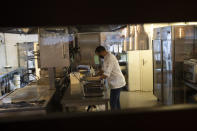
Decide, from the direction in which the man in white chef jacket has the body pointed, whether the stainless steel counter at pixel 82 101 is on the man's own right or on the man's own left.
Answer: on the man's own left

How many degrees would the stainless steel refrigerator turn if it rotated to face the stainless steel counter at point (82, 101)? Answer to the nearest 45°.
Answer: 0° — it already faces it

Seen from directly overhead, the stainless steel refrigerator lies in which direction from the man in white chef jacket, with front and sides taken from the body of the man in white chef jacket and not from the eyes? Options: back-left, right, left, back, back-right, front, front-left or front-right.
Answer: back-right

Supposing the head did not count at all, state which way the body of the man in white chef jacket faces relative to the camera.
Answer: to the viewer's left

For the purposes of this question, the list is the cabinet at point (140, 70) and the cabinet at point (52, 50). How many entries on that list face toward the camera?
2

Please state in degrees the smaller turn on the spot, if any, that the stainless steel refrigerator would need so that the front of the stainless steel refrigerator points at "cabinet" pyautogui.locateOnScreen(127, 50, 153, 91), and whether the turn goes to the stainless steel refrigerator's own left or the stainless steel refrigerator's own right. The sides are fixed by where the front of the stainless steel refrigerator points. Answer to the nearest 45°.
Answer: approximately 90° to the stainless steel refrigerator's own right

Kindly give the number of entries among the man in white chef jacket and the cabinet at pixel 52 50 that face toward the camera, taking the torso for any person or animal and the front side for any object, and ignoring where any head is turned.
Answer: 1

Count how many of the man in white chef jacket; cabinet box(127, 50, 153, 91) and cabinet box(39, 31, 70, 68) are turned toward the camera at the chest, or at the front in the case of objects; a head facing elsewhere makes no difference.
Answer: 2

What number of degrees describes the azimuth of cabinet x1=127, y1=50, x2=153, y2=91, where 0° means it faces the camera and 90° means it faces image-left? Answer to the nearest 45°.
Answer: approximately 0°

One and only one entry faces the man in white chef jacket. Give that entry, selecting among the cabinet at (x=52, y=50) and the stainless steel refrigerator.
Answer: the stainless steel refrigerator
